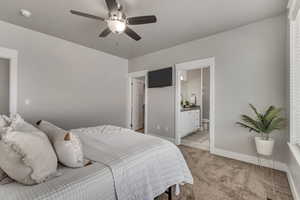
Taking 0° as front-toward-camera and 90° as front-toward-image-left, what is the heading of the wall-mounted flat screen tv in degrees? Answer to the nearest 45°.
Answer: approximately 45°

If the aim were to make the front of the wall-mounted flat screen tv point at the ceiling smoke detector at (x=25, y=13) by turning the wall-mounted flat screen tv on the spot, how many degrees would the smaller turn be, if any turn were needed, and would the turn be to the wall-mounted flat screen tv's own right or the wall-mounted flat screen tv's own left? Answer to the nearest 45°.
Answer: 0° — it already faces it

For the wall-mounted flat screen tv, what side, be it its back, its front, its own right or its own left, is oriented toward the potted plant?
left

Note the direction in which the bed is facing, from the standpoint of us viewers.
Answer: facing away from the viewer and to the right of the viewer
